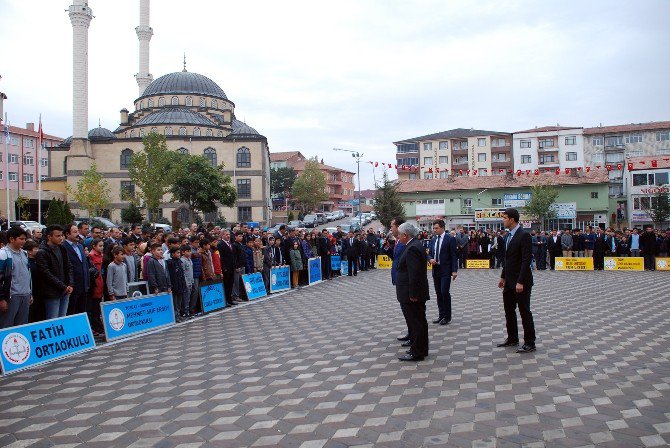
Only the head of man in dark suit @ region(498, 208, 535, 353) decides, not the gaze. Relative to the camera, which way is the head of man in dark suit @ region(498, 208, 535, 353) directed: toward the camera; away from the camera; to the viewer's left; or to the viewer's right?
to the viewer's left

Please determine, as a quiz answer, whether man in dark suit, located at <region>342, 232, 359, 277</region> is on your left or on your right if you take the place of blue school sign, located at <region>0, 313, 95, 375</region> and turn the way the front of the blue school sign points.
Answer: on your left

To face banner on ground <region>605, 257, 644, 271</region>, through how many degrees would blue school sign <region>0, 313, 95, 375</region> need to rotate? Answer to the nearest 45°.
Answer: approximately 45° to its left

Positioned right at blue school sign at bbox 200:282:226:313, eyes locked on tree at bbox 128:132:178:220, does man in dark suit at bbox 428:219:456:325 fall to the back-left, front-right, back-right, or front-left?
back-right

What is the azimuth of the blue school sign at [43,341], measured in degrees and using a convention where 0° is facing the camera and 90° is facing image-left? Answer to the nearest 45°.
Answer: approximately 315°

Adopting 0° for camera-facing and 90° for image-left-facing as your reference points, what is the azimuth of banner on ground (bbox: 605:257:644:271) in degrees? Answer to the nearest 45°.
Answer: approximately 0°

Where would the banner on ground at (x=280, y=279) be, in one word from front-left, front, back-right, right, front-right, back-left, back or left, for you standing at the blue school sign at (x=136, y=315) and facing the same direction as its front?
left
